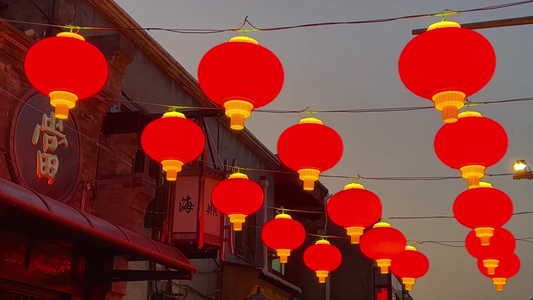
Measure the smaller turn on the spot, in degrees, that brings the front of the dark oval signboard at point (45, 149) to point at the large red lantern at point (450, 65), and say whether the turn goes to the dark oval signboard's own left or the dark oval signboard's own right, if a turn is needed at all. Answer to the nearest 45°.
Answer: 0° — it already faces it

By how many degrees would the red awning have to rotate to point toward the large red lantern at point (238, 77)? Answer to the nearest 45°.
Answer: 0° — it already faces it

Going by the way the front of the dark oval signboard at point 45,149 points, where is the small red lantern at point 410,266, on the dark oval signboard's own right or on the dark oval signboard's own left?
on the dark oval signboard's own left

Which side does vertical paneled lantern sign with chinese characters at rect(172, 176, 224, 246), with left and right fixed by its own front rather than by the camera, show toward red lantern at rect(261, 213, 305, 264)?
left

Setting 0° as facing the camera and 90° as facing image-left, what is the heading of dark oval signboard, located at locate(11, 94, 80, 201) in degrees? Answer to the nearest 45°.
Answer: approximately 315°

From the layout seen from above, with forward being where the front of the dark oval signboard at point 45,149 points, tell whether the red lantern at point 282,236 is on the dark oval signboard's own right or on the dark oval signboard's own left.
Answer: on the dark oval signboard's own left

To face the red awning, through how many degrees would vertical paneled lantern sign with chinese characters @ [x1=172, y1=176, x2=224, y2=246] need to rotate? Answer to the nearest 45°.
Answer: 0° — it already faces it

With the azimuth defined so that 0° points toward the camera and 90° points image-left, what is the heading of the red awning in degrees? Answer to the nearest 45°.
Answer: approximately 315°

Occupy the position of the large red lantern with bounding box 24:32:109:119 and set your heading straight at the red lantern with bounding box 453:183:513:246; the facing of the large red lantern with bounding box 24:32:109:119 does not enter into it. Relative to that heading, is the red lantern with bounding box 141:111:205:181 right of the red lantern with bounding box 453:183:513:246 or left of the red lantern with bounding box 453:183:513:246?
left

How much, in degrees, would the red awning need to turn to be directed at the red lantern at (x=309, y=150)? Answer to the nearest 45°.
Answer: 0° — it already faces it

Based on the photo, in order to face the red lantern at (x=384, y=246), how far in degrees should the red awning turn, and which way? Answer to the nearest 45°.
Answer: approximately 90° to its left
